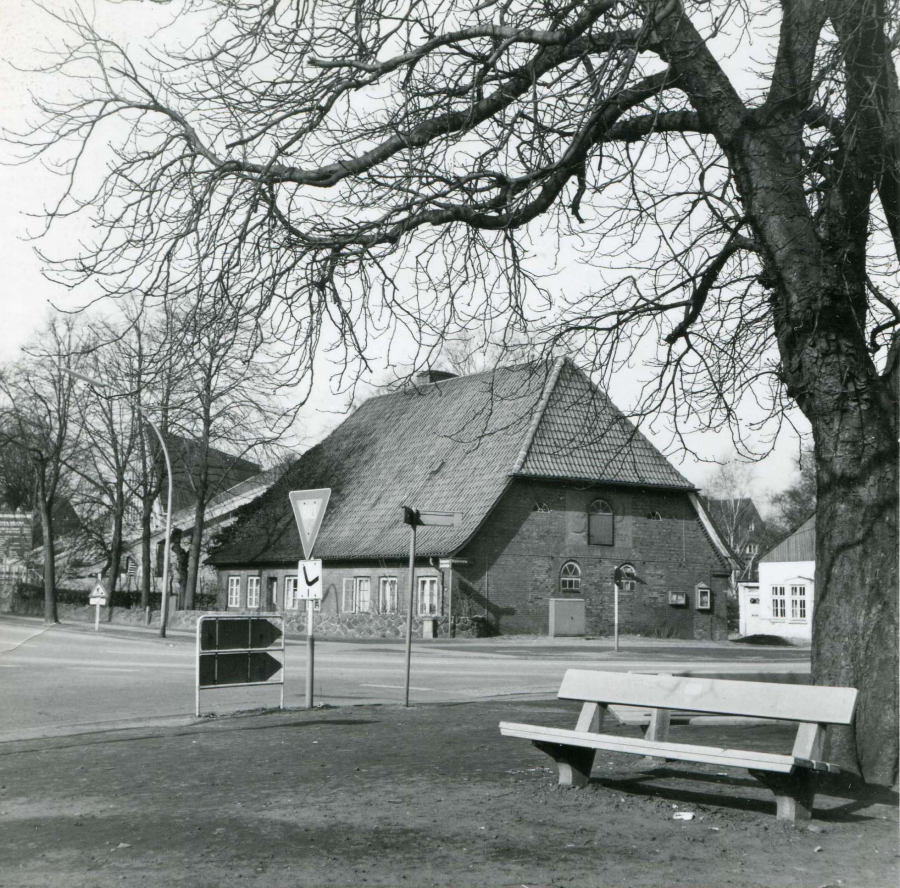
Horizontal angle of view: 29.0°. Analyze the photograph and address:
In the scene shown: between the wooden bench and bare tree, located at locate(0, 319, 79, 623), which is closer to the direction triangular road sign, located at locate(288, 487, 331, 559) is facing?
the wooden bench

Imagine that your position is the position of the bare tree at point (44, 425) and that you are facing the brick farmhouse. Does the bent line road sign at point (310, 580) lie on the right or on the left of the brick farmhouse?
right

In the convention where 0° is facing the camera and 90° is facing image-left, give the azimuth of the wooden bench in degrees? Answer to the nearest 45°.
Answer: approximately 45°

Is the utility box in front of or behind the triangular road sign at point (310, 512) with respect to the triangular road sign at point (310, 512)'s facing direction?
behind

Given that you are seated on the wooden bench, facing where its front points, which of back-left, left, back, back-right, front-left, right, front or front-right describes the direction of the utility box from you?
back-right

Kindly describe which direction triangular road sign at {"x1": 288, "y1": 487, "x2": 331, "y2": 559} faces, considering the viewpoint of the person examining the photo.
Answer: facing the viewer and to the left of the viewer

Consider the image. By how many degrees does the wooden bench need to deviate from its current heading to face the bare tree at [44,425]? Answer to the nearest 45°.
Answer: approximately 90° to its right

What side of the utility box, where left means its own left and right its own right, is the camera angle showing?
front

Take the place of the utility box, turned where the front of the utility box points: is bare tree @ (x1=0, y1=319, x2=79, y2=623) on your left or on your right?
on your right

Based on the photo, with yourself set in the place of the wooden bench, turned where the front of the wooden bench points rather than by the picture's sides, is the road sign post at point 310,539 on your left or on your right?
on your right

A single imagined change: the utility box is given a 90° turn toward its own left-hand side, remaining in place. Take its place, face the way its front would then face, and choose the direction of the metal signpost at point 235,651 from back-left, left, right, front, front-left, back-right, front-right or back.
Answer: right

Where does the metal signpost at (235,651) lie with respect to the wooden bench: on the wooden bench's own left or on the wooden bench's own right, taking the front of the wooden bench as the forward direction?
on the wooden bench's own right

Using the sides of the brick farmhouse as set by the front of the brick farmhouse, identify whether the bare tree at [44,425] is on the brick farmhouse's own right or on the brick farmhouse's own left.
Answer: on the brick farmhouse's own right
